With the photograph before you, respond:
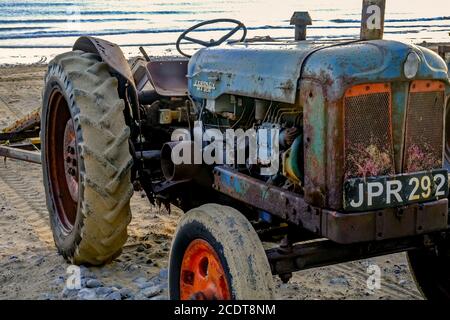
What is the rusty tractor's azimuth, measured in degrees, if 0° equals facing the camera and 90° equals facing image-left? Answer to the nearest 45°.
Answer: approximately 315°
